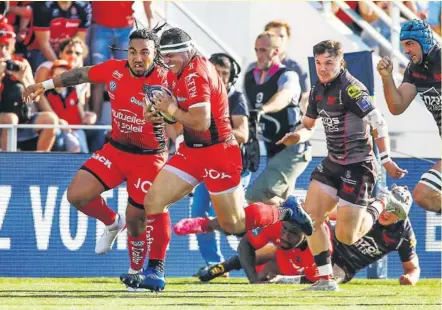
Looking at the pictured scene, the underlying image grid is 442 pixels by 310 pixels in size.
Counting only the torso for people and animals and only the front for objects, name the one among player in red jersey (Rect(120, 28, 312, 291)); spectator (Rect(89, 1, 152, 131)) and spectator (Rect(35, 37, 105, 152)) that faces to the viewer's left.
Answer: the player in red jersey

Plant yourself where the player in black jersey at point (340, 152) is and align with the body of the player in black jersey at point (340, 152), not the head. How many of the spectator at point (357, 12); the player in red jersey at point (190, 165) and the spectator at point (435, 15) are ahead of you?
1

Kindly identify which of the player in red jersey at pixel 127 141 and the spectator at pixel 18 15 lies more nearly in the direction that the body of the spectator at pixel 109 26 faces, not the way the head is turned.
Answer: the player in red jersey

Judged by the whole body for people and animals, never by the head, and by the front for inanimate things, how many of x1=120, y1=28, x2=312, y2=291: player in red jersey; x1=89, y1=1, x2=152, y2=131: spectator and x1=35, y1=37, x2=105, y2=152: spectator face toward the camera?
2

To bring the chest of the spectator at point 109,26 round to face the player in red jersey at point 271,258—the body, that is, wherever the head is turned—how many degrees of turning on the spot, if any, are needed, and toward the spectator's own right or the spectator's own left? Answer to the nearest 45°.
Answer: approximately 45° to the spectator's own left

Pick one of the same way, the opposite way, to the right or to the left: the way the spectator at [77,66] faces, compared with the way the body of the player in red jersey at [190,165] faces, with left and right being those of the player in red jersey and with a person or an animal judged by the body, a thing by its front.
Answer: to the left

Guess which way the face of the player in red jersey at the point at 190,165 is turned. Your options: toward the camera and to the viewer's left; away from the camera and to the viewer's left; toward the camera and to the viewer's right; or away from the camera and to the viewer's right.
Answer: toward the camera and to the viewer's left

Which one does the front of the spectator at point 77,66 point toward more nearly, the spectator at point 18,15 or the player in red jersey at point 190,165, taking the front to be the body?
the player in red jersey

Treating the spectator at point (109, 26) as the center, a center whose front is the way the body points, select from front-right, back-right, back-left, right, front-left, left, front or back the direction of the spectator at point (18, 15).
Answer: right

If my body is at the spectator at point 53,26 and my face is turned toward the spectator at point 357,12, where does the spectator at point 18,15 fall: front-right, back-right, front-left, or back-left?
back-left
